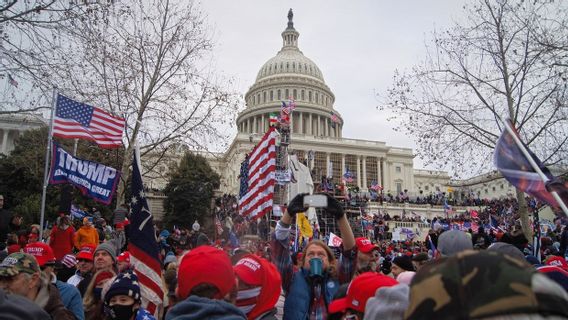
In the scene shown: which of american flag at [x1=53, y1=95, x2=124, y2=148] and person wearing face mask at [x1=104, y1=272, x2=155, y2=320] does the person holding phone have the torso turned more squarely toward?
the person wearing face mask

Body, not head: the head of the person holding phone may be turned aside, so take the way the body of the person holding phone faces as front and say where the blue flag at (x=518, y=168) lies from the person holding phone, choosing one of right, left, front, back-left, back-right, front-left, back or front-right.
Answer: left

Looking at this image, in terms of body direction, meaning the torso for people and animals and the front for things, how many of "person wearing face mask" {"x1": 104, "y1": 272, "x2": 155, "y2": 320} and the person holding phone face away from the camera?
0

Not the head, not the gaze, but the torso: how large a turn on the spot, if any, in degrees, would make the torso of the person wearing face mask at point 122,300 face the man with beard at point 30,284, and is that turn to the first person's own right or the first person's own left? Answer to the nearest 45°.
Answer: approximately 90° to the first person's own right

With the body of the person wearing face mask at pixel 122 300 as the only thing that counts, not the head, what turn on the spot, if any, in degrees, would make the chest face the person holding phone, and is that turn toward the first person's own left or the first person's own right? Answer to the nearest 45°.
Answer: approximately 135° to the first person's own left

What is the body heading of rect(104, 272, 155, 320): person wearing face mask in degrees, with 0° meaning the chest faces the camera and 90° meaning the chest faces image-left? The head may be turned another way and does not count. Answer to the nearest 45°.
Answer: approximately 45°

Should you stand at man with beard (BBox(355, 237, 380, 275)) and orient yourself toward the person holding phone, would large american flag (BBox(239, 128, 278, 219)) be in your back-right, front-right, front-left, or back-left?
back-right

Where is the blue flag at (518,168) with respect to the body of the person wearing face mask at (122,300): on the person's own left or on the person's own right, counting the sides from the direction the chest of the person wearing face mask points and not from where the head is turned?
on the person's own left

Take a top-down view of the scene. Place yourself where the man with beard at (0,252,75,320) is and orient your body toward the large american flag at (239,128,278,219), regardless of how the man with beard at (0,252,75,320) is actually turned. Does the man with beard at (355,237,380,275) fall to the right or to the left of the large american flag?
right
